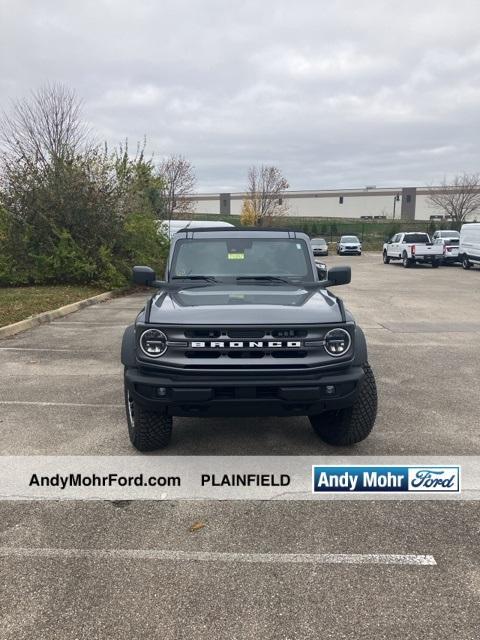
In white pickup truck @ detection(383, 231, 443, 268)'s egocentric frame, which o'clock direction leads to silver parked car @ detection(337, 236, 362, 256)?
The silver parked car is roughly at 1 o'clock from the white pickup truck.

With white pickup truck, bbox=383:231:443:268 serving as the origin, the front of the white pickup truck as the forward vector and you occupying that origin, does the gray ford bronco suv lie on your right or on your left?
on your left

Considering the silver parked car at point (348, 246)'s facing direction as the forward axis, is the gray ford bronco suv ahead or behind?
ahead

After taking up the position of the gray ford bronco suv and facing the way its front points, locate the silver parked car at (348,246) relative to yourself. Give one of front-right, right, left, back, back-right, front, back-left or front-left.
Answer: back

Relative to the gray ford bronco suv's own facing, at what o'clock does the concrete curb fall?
The concrete curb is roughly at 5 o'clock from the gray ford bronco suv.

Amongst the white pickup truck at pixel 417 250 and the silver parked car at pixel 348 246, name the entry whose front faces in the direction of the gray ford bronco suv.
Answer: the silver parked car

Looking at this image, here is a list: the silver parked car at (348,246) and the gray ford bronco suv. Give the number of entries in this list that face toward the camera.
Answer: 2

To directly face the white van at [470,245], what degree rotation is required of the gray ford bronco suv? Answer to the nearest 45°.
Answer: approximately 135° to its left

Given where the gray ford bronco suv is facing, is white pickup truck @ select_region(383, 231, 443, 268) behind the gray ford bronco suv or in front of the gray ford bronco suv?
behind

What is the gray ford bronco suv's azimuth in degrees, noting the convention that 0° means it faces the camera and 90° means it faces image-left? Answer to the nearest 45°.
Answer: approximately 0°
